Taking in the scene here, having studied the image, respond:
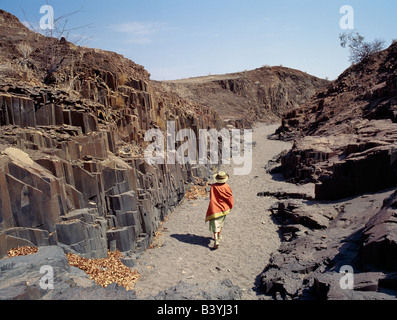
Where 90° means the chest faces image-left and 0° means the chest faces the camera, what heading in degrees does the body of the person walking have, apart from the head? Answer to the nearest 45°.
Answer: approximately 180°
